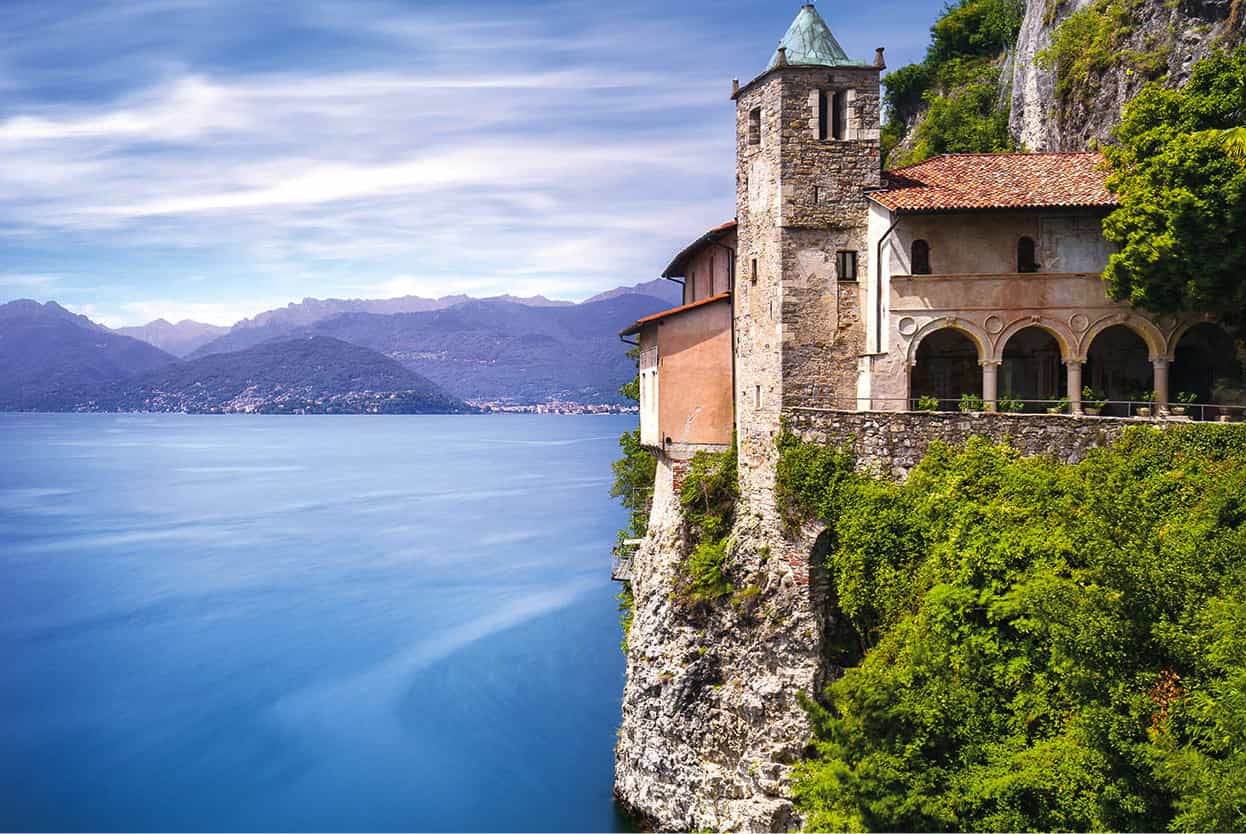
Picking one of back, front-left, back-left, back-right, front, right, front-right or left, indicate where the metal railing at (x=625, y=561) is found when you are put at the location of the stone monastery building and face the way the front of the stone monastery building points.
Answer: back-right

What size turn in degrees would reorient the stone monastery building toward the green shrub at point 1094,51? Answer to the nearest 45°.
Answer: approximately 135° to its left

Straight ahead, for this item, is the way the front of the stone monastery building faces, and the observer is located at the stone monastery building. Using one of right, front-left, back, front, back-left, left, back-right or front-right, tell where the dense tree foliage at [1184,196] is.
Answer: left

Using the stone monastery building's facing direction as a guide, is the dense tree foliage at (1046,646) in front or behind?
in front

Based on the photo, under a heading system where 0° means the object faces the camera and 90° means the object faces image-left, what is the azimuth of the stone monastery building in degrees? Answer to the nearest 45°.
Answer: approximately 0°
